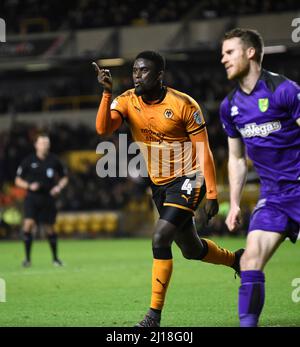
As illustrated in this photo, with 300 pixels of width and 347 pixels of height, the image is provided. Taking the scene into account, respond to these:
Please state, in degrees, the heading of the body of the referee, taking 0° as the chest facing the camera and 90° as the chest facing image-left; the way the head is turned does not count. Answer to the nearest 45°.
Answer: approximately 0°

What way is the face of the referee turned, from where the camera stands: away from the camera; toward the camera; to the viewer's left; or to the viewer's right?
toward the camera
